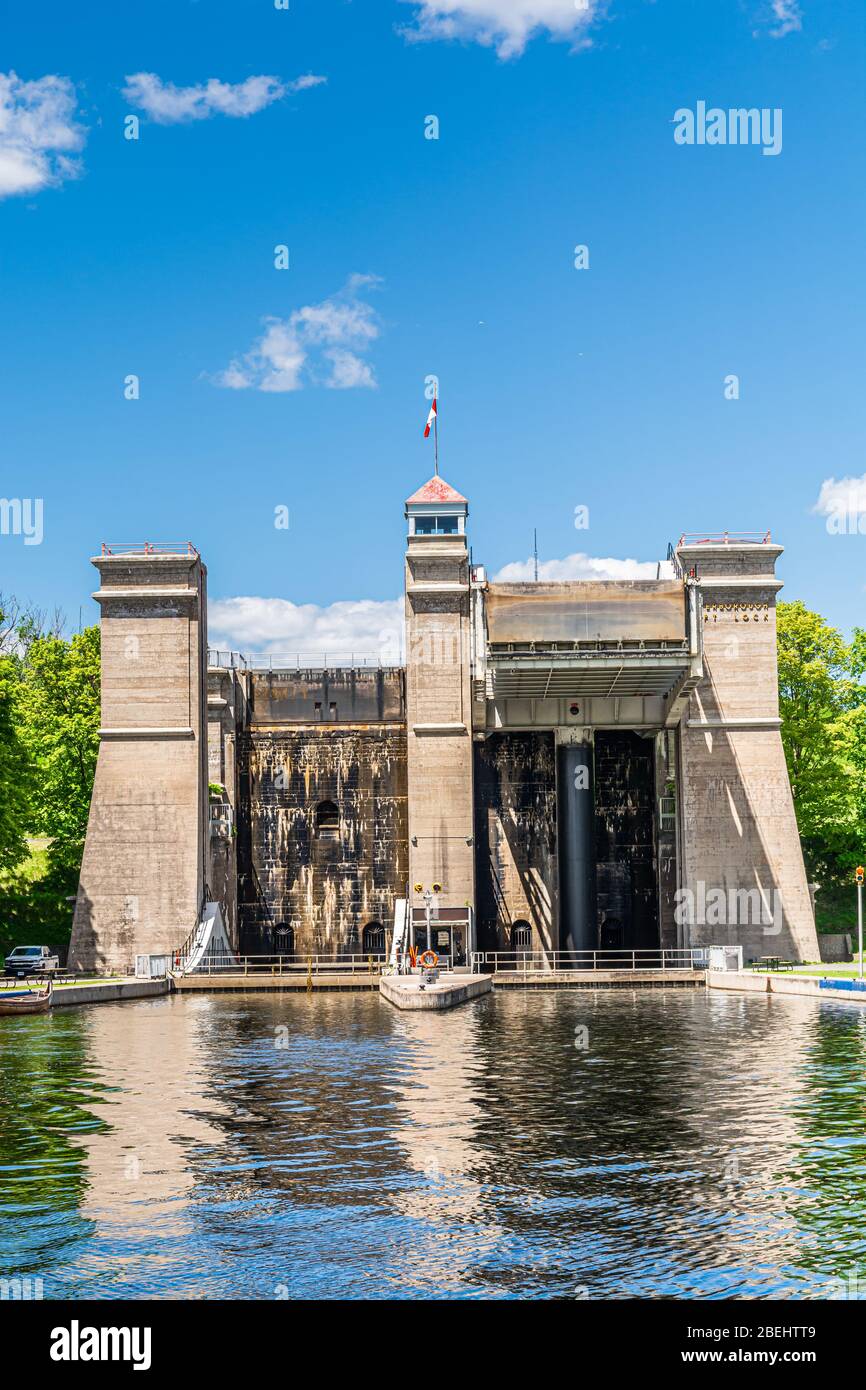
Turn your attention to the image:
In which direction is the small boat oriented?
to the viewer's right
